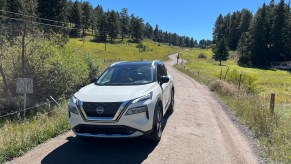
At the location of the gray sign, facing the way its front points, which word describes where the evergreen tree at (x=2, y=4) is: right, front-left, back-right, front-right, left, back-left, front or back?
back

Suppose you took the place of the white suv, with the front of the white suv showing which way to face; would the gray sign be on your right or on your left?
on your right

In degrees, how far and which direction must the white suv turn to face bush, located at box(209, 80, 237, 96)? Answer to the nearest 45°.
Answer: approximately 180°

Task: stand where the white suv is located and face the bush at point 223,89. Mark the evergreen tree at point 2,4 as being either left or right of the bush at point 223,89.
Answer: left

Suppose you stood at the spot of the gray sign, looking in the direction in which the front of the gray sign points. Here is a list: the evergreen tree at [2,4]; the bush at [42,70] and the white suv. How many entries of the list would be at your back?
2

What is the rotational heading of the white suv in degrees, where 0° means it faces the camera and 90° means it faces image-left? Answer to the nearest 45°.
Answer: approximately 45°

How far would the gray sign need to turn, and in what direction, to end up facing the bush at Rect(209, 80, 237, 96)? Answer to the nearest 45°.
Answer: approximately 135° to its left

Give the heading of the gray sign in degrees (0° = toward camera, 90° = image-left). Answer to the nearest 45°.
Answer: approximately 0°

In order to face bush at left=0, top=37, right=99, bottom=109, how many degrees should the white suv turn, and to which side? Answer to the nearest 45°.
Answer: approximately 90° to its right

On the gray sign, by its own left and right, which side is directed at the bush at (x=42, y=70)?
back
